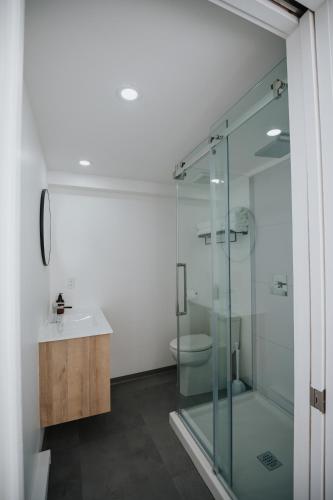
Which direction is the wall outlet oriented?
toward the camera

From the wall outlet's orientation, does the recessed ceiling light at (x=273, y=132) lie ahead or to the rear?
ahead

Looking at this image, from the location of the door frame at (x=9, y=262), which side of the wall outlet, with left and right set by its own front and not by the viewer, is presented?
front

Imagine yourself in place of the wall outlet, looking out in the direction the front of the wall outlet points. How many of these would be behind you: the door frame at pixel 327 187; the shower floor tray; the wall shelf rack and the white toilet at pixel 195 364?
0

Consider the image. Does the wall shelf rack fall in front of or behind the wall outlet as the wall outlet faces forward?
in front

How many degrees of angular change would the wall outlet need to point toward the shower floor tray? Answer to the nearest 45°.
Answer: approximately 45° to its left

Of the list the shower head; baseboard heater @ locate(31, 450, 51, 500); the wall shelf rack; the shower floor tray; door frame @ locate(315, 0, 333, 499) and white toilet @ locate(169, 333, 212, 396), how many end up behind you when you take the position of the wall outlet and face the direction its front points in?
0

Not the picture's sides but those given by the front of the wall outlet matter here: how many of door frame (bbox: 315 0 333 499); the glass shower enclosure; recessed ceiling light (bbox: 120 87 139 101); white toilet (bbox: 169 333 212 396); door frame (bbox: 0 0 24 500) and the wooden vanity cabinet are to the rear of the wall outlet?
0

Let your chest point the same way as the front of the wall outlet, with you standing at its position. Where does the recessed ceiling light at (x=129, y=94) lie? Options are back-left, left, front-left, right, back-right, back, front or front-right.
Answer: front

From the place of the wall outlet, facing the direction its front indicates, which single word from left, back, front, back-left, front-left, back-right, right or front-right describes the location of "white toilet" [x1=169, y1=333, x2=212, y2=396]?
front-left

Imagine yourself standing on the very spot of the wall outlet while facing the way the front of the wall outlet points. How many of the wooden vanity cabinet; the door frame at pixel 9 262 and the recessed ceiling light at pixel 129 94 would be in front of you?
3

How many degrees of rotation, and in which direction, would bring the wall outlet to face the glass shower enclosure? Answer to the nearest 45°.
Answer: approximately 45° to its left

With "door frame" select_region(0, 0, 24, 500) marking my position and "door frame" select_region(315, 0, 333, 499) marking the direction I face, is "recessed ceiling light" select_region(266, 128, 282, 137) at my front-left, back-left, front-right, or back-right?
front-left
